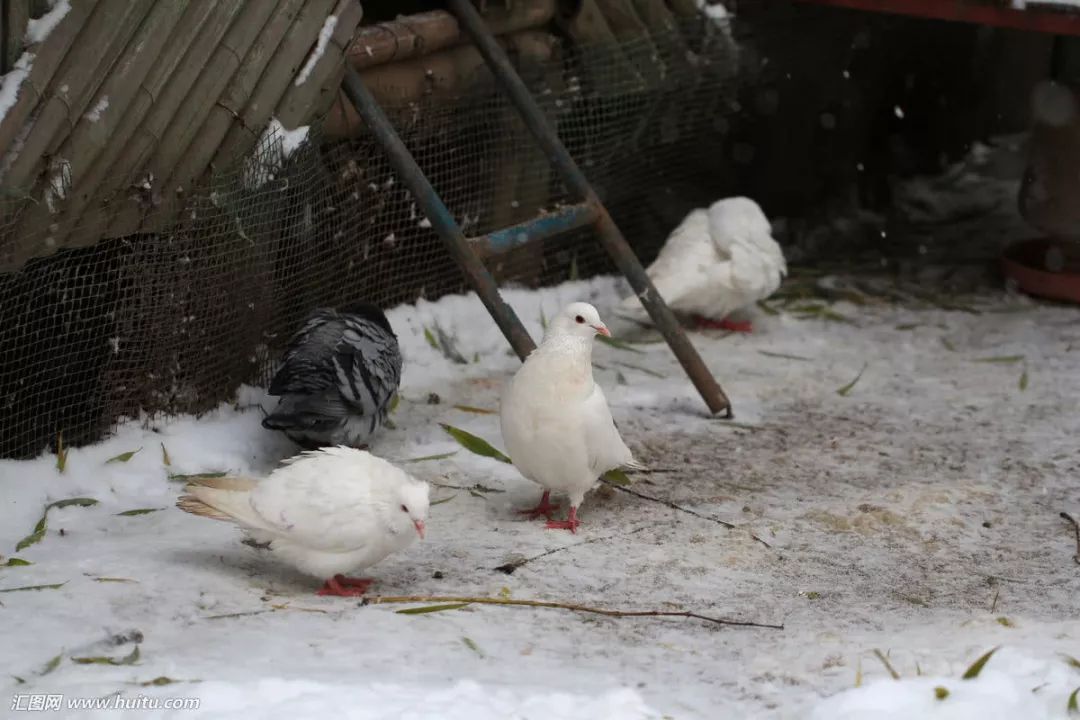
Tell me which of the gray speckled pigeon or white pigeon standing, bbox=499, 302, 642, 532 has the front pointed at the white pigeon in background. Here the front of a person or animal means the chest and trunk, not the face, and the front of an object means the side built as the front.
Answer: the gray speckled pigeon

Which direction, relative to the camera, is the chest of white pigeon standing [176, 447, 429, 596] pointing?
to the viewer's right

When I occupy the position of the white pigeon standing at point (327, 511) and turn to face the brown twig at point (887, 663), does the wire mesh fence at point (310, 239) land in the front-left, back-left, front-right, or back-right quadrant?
back-left

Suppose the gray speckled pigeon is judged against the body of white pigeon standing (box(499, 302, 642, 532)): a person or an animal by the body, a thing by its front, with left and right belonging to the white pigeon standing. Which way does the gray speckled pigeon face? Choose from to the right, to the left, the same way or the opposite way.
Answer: the opposite way
